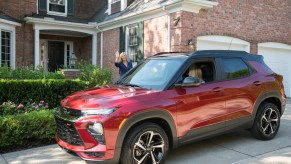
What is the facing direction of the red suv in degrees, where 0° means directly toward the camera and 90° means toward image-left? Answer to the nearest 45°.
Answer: approximately 45°

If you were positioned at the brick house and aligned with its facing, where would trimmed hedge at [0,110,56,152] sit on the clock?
The trimmed hedge is roughly at 2 o'clock from the brick house.

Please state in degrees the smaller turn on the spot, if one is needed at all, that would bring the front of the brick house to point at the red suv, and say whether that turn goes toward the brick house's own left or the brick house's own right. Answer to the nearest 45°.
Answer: approximately 45° to the brick house's own right

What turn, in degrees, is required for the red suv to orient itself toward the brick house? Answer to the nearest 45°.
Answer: approximately 135° to its right

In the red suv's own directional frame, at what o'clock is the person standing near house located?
The person standing near house is roughly at 4 o'clock from the red suv.

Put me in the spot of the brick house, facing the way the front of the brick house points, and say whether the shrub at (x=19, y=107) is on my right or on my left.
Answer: on my right

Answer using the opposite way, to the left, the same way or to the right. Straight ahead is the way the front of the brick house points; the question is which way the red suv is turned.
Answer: to the right

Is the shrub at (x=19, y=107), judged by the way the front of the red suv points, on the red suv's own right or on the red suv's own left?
on the red suv's own right

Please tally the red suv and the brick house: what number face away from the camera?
0

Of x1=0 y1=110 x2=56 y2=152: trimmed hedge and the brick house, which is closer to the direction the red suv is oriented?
the trimmed hedge

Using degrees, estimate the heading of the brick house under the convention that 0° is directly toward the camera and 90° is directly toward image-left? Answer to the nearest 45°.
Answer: approximately 315°
